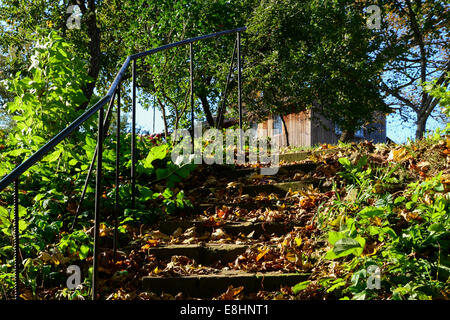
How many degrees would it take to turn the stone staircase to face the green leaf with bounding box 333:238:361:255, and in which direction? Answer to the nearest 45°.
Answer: approximately 45° to its left

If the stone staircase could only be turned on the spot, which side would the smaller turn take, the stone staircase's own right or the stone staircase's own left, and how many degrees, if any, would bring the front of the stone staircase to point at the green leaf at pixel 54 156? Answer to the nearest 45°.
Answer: approximately 90° to the stone staircase's own right

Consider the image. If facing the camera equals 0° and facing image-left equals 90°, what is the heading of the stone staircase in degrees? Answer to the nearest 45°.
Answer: approximately 0°

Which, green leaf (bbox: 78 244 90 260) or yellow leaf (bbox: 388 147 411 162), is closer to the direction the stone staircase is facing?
the green leaf

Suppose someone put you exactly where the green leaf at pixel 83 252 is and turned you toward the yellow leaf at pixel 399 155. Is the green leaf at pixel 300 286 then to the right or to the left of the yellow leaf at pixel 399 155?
right

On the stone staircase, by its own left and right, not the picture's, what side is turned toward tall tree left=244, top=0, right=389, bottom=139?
back

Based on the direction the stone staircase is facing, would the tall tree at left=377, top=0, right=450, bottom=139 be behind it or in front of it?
behind

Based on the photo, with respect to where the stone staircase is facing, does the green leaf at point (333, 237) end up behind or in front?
in front

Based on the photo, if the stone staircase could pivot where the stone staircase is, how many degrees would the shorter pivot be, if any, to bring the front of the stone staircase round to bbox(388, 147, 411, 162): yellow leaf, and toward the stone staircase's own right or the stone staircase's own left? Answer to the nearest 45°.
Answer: approximately 90° to the stone staircase's own left

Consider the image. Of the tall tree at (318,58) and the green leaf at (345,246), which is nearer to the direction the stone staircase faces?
the green leaf
